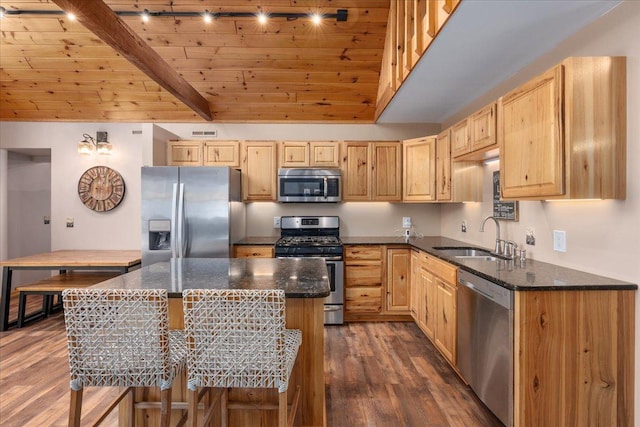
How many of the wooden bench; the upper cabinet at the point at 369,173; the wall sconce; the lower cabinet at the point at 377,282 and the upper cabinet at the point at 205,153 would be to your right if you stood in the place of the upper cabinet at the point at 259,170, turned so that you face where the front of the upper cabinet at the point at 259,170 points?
3

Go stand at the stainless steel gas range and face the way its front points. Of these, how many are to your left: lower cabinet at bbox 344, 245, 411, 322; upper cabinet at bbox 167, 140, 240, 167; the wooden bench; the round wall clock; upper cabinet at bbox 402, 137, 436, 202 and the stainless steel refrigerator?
2

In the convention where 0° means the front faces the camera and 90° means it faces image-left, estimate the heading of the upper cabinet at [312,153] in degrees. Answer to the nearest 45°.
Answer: approximately 0°

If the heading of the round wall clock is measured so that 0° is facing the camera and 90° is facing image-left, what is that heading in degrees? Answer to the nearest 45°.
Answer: approximately 0°

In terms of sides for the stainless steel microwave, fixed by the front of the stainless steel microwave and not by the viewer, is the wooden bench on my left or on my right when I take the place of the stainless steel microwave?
on my right

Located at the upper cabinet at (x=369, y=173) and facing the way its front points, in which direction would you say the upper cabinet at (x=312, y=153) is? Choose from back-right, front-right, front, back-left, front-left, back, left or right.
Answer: right

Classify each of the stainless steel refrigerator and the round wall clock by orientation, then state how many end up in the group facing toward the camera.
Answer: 2
